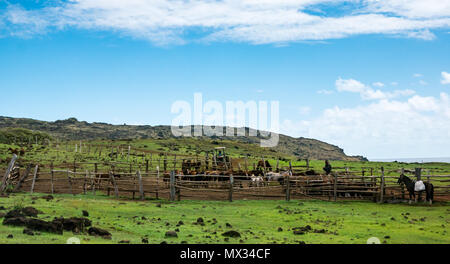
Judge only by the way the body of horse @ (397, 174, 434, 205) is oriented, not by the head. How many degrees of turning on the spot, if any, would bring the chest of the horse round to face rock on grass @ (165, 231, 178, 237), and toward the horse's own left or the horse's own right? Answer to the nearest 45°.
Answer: approximately 45° to the horse's own left

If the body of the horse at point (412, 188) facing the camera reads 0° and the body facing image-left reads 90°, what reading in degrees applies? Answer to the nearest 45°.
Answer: approximately 90°

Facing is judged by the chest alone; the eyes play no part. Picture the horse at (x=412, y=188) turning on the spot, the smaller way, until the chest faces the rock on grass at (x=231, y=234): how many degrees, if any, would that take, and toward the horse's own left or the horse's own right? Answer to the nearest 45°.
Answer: approximately 90° to the horse's own left
